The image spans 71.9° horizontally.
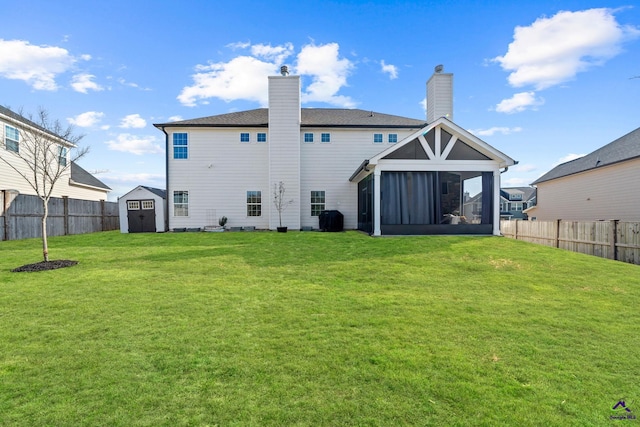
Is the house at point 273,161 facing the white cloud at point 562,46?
no

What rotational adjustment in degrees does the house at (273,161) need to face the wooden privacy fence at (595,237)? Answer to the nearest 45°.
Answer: approximately 135° to its right

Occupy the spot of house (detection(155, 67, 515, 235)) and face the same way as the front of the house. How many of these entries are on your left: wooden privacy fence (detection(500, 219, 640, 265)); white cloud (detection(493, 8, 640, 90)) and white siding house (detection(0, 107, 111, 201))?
1

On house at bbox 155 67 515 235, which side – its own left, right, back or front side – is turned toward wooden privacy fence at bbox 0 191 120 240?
left

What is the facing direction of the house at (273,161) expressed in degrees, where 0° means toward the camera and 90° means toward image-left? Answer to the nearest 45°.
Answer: approximately 180°

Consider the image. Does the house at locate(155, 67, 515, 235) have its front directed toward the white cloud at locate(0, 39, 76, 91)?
no
